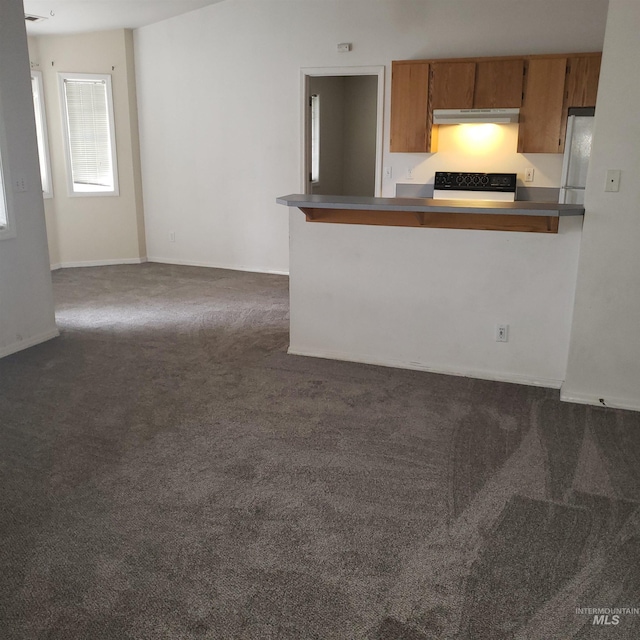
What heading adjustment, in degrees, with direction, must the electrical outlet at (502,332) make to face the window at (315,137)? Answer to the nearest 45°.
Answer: approximately 135° to its right

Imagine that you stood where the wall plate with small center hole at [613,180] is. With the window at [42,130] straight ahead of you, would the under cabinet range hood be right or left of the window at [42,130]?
right

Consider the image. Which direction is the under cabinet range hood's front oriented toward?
toward the camera

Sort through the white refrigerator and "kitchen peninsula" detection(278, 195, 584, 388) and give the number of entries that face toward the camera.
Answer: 2

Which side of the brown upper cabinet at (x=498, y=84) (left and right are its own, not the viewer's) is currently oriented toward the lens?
front

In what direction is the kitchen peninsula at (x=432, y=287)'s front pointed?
toward the camera

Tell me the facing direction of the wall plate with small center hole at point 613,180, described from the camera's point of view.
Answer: facing the viewer

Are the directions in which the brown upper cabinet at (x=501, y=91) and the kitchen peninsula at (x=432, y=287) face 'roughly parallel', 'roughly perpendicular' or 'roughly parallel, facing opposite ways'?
roughly parallel

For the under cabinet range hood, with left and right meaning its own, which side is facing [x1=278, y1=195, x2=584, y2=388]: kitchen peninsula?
front

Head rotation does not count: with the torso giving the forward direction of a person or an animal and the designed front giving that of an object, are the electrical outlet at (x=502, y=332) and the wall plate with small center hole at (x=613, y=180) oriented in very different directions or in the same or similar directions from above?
same or similar directions

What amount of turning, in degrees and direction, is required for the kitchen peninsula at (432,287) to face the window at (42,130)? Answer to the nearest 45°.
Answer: approximately 135° to its right

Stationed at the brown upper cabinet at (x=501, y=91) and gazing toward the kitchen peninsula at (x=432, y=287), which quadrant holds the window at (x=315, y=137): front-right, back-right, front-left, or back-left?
back-right

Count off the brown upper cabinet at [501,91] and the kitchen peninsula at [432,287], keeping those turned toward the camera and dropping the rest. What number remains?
2

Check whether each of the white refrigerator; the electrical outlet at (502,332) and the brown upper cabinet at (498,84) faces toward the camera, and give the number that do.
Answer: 3

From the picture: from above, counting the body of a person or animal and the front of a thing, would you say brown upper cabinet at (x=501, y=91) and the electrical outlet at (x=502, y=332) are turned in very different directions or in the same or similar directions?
same or similar directions
